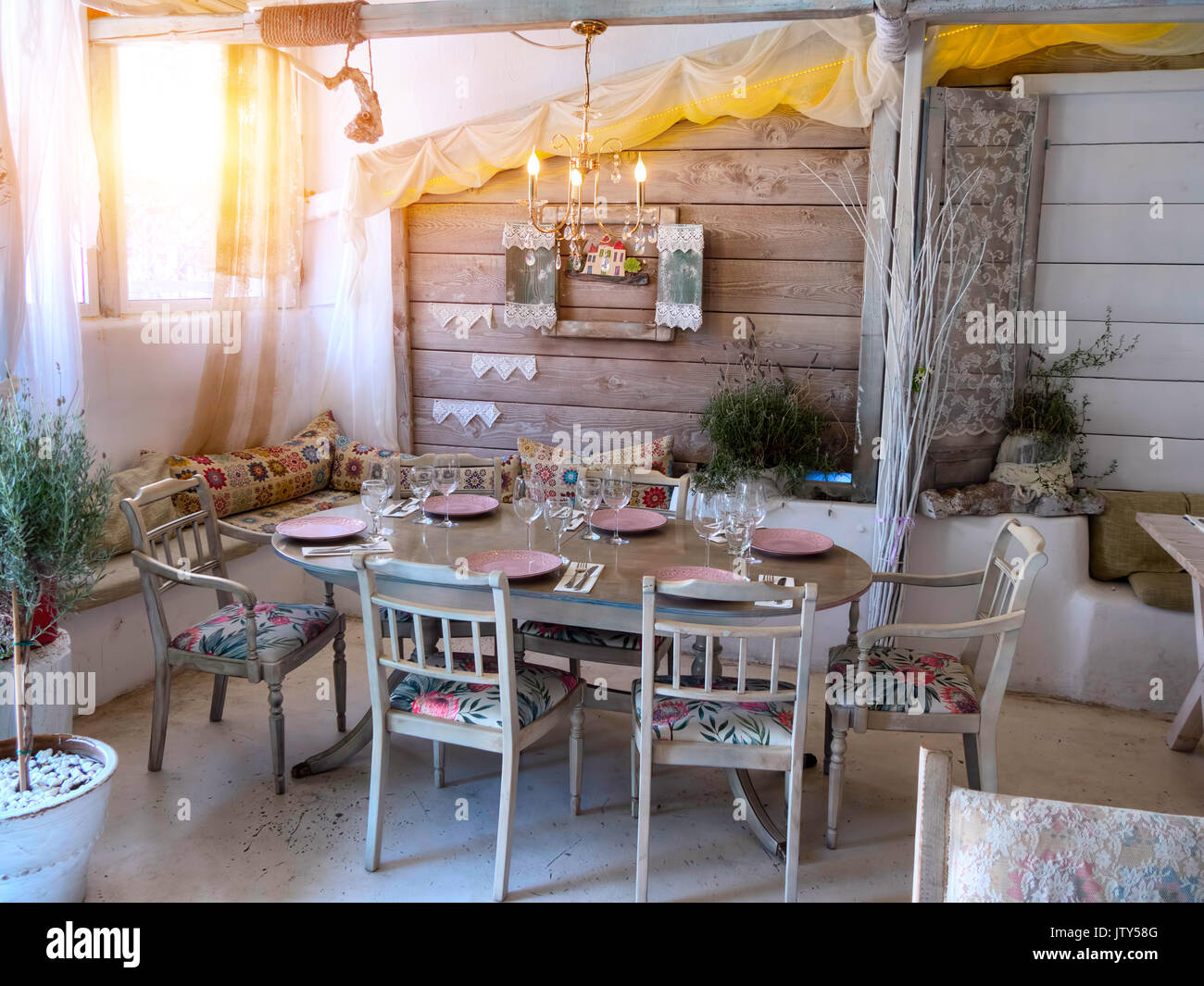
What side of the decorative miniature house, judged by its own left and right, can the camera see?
front

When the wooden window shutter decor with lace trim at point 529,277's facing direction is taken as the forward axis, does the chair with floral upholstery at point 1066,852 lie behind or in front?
in front

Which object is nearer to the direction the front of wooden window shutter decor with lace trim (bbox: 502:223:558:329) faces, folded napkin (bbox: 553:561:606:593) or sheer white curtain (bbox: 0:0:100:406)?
the folded napkin

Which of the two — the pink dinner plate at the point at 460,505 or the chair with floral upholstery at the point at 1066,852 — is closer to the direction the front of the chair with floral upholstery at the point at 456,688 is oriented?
the pink dinner plate

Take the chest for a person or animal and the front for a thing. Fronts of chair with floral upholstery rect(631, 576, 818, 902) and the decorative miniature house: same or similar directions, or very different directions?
very different directions

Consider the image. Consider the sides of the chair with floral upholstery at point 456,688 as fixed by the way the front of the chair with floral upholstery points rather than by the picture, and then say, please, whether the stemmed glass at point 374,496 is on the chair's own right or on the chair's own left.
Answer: on the chair's own left

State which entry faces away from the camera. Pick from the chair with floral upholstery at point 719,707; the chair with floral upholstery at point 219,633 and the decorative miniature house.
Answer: the chair with floral upholstery at point 719,707

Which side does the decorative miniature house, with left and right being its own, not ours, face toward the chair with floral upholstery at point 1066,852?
front

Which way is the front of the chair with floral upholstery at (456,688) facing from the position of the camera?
facing away from the viewer and to the right of the viewer

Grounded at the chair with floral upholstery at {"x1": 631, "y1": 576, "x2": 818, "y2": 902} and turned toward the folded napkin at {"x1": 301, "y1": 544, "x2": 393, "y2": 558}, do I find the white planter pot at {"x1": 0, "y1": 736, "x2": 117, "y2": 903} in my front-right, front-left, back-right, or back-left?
front-left

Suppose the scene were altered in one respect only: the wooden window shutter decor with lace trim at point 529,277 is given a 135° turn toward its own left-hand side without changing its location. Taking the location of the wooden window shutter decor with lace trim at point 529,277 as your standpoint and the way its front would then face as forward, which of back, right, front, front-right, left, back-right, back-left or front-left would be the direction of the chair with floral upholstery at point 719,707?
back-right

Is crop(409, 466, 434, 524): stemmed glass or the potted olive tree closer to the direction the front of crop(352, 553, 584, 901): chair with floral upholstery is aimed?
the stemmed glass

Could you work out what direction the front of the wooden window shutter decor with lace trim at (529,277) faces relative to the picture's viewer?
facing the viewer

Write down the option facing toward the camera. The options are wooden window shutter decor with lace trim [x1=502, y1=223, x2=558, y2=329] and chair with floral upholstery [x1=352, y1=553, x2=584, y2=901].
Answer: the wooden window shutter decor with lace trim

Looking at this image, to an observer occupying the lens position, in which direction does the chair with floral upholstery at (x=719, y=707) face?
facing away from the viewer

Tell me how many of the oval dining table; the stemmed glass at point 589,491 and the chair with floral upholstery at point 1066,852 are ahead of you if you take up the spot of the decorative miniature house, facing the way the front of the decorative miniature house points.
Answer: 3

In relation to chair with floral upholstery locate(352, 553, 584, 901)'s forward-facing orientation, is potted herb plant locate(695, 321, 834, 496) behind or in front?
in front

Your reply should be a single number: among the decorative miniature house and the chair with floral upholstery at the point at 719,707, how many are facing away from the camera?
1
